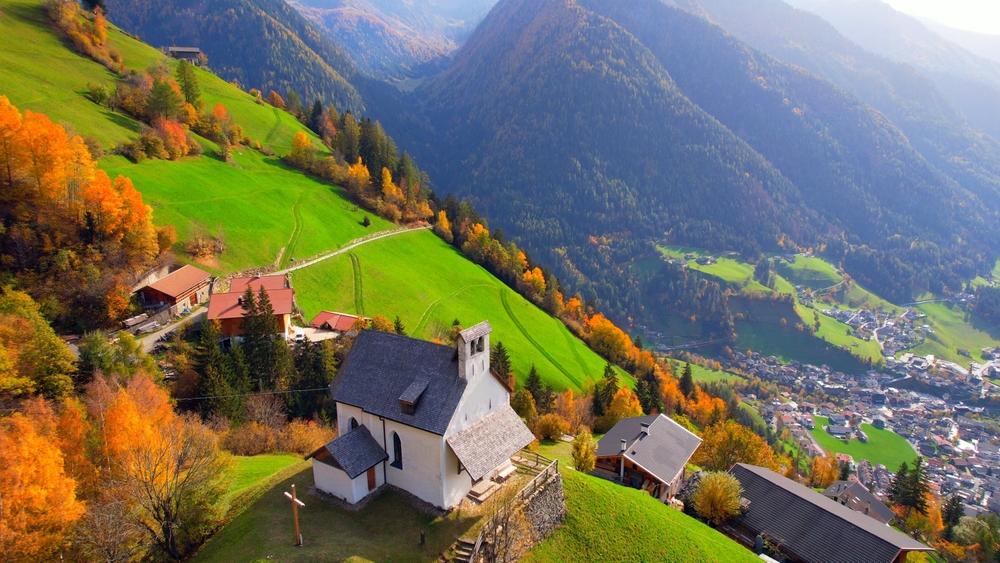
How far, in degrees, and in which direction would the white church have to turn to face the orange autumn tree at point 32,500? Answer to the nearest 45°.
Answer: approximately 90° to its right
